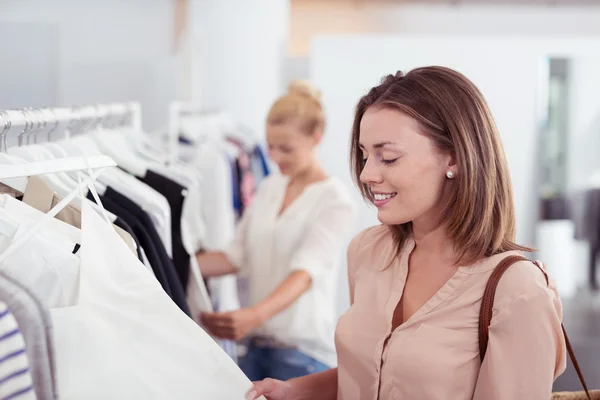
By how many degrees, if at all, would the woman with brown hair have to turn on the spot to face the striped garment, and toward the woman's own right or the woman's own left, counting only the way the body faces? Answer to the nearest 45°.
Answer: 0° — they already face it

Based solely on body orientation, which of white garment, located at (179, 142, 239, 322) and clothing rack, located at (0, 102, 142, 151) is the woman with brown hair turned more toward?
the clothing rack

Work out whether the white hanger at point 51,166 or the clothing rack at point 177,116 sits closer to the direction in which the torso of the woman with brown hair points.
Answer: the white hanger

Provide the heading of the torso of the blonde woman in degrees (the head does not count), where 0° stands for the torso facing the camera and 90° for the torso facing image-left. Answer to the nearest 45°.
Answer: approximately 45°

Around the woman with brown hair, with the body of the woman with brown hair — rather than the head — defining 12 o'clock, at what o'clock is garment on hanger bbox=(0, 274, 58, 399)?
The garment on hanger is roughly at 12 o'clock from the woman with brown hair.

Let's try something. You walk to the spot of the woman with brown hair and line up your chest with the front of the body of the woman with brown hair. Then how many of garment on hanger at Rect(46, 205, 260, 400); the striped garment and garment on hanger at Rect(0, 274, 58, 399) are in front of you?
3

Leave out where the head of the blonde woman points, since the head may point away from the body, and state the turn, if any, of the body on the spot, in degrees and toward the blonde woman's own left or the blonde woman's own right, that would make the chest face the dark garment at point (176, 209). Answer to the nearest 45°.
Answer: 0° — they already face it

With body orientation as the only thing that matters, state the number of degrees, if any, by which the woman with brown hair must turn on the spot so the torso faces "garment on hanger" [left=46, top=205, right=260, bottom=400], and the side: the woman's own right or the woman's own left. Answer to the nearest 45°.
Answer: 0° — they already face it

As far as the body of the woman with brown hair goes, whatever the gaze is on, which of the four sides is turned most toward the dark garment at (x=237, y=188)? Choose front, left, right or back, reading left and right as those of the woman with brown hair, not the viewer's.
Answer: right

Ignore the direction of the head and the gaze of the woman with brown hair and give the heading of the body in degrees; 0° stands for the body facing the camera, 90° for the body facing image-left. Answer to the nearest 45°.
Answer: approximately 45°
